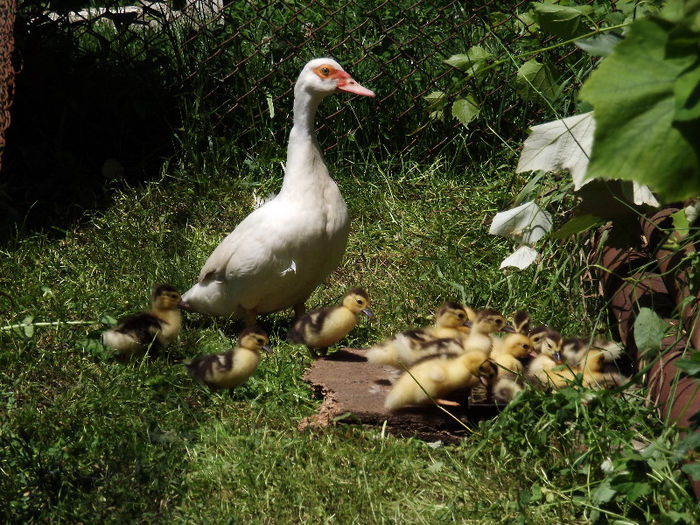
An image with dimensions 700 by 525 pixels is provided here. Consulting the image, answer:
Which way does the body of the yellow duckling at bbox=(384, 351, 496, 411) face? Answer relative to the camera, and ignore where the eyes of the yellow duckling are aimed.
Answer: to the viewer's right

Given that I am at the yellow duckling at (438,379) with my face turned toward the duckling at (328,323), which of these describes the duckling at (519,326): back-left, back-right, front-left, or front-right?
front-right

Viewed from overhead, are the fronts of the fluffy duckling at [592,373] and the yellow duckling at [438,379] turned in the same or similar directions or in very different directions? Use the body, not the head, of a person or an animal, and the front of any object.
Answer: very different directions

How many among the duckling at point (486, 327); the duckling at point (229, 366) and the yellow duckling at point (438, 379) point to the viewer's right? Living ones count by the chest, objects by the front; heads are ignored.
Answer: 3

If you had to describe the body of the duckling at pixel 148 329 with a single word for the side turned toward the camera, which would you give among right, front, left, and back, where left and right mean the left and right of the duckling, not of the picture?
right

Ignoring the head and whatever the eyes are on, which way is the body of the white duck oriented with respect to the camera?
to the viewer's right

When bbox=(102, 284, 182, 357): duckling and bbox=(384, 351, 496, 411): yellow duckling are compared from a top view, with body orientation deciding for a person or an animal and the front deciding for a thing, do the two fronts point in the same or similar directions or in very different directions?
same or similar directions

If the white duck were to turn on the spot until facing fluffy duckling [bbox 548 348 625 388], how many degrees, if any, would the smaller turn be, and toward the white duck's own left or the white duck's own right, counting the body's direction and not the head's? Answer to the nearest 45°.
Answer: approximately 45° to the white duck's own right

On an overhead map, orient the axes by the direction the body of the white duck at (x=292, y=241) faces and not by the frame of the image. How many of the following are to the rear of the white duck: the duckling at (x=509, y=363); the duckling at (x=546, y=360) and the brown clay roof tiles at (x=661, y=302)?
0

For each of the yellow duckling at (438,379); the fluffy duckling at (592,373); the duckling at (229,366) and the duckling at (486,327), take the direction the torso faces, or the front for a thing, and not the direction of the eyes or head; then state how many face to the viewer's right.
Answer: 3

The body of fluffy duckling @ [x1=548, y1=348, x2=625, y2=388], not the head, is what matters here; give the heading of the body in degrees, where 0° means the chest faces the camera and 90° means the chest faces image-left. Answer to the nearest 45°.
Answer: approximately 90°

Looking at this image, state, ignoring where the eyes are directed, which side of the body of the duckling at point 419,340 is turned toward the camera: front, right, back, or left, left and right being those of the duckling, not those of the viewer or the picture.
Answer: right

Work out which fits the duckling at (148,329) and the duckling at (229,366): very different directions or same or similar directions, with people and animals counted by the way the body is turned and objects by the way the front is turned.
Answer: same or similar directions

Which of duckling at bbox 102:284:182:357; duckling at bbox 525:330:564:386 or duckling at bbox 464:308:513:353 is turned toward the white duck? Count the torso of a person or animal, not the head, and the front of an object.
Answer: duckling at bbox 102:284:182:357

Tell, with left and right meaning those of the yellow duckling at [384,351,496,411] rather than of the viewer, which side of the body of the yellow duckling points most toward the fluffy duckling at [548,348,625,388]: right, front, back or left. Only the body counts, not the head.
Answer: front
